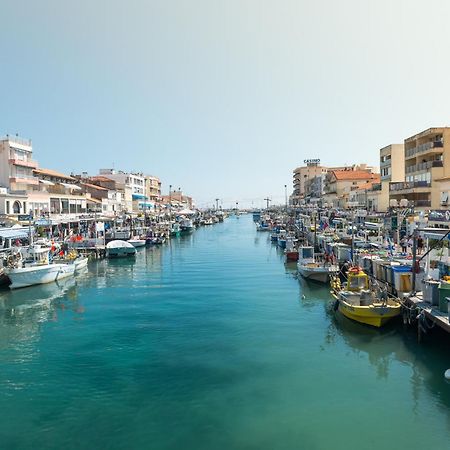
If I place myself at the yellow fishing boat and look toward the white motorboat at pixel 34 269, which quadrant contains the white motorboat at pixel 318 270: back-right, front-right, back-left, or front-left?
front-right

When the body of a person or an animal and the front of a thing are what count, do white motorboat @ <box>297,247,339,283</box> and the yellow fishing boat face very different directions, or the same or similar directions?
same or similar directions

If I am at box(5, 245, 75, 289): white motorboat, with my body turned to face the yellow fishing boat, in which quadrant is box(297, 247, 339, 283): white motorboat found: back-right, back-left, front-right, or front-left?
front-left
